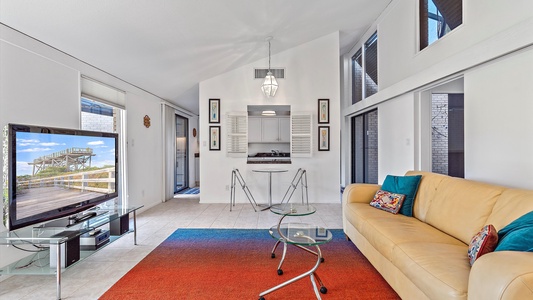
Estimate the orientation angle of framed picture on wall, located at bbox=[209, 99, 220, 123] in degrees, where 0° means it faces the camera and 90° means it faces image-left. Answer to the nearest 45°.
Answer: approximately 0°

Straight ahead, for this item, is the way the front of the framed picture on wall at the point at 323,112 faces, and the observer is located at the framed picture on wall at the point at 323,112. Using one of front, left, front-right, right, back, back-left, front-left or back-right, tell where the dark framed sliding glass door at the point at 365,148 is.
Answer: back-left

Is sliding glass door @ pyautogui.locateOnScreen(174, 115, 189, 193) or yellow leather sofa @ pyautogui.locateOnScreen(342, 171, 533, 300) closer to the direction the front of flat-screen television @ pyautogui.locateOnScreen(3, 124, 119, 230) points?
the yellow leather sofa

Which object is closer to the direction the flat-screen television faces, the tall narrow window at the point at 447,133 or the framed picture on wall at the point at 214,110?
the tall narrow window

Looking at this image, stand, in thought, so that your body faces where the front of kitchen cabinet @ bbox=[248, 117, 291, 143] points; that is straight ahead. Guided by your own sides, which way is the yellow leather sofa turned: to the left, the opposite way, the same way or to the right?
to the right

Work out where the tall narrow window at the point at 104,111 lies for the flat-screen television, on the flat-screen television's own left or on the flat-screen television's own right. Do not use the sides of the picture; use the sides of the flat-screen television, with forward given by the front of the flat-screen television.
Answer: on the flat-screen television's own left

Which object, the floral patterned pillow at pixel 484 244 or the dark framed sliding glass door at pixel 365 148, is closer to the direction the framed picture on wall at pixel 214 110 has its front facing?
the floral patterned pillow

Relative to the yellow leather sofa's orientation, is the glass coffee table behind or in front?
in front

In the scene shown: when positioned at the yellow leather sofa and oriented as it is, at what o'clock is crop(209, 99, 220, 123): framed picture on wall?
The framed picture on wall is roughly at 2 o'clock from the yellow leather sofa.

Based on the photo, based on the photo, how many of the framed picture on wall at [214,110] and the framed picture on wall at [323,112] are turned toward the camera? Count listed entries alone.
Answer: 2

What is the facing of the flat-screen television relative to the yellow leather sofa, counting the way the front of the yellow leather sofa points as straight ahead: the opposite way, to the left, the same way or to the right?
the opposite way

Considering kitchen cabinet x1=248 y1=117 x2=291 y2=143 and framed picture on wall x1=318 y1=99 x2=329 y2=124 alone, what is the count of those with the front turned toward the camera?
2

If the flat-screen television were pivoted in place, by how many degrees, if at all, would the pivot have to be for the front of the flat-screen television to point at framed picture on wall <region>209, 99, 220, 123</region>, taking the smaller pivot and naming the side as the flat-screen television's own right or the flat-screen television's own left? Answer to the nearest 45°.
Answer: approximately 90° to the flat-screen television's own left

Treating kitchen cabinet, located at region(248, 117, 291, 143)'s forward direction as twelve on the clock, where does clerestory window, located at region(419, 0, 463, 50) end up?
The clerestory window is roughly at 11 o'clock from the kitchen cabinet.

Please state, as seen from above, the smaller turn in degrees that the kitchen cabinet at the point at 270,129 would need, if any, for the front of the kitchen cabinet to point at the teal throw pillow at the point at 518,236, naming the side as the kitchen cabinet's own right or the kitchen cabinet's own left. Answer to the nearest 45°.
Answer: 0° — it already faces it
